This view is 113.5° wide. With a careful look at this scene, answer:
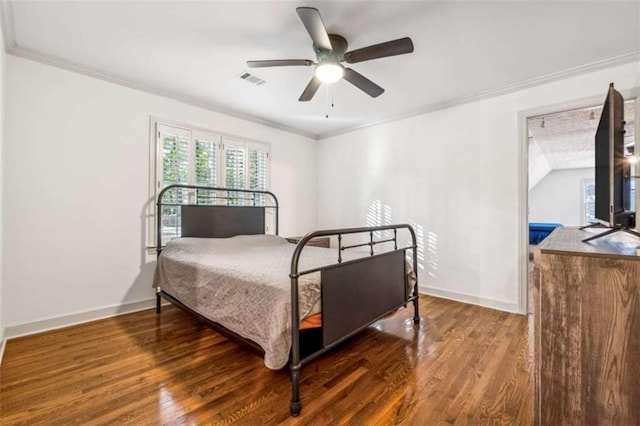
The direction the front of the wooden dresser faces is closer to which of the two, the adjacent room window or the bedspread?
the bedspread

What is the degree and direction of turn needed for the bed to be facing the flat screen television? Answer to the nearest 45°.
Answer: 0° — it already faces it

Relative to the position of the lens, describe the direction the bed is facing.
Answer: facing the viewer and to the right of the viewer

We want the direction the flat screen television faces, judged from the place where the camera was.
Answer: facing to the left of the viewer

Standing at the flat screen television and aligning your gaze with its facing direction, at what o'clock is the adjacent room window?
The adjacent room window is roughly at 3 o'clock from the flat screen television.

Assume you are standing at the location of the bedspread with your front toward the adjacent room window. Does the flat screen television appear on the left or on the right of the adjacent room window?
right

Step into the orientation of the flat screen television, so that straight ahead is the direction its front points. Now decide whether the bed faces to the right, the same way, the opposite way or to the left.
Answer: the opposite way

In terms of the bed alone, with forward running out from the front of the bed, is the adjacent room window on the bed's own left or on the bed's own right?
on the bed's own left

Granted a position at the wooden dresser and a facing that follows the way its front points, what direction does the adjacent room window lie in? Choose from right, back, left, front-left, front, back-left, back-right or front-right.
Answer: right

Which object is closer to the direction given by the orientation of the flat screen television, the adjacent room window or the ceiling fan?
the ceiling fan

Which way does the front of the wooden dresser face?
to the viewer's left
